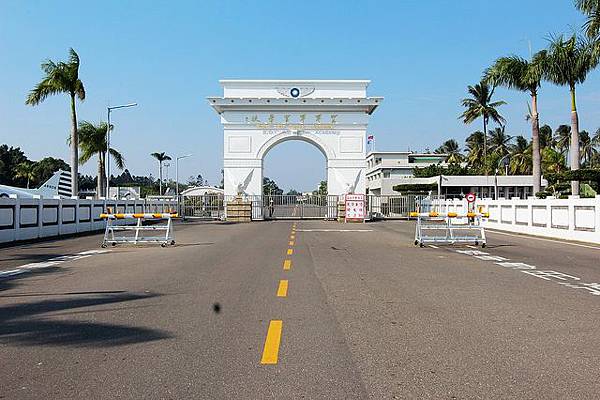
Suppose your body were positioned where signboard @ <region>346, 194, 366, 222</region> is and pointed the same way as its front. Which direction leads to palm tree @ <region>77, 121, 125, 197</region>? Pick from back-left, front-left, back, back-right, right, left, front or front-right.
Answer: right

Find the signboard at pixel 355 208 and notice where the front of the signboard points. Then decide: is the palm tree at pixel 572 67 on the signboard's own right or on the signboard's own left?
on the signboard's own left

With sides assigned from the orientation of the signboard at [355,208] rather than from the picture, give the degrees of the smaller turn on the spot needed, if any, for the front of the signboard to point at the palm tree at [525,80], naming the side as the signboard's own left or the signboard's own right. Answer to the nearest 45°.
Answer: approximately 90° to the signboard's own left

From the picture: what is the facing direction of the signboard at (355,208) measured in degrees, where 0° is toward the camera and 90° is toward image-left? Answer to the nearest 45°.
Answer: approximately 0°

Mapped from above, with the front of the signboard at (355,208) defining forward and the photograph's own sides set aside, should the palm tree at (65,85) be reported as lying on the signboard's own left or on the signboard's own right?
on the signboard's own right
